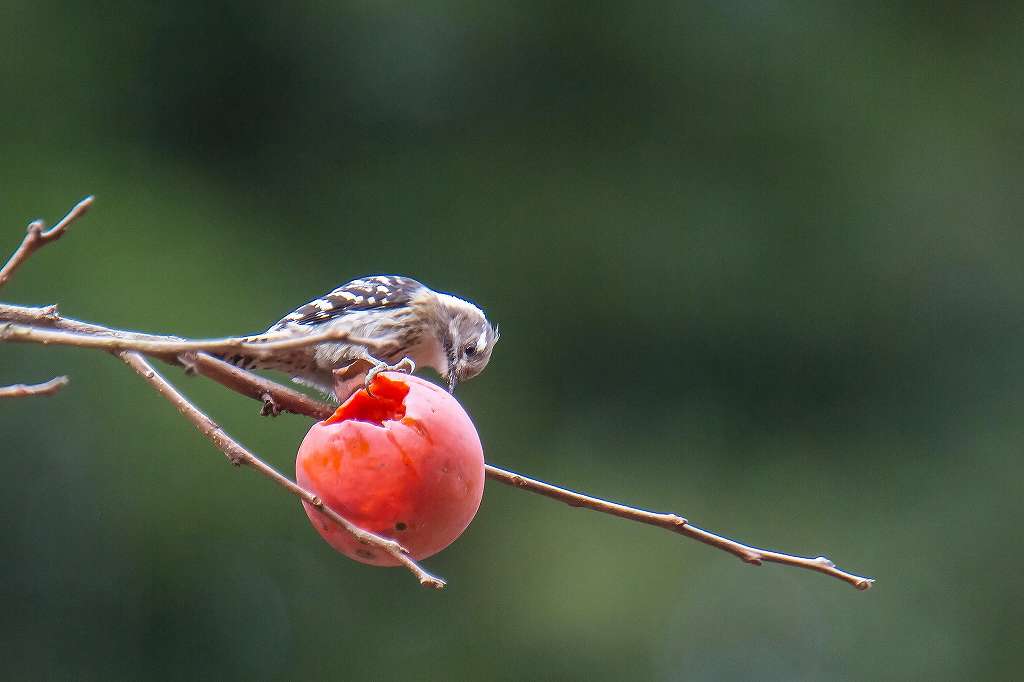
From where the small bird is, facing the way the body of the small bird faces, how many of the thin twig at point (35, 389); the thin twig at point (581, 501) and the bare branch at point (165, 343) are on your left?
0

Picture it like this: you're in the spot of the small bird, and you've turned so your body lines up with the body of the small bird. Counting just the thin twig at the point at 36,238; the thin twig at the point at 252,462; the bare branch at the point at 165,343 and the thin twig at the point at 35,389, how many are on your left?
0

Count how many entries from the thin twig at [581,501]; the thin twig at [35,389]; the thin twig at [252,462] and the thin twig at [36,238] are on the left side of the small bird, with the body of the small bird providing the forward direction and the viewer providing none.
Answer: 0

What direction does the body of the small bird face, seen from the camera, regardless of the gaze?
to the viewer's right

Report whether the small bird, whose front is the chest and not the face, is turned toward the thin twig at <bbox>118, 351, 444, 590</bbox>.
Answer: no

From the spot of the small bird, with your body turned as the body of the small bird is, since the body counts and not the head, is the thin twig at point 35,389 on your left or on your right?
on your right
